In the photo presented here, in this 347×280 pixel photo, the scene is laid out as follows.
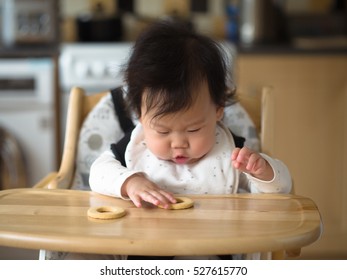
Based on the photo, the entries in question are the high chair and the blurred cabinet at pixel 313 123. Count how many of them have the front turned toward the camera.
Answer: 2

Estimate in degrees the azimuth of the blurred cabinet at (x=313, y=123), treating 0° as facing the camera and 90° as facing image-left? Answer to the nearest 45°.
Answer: approximately 0°
